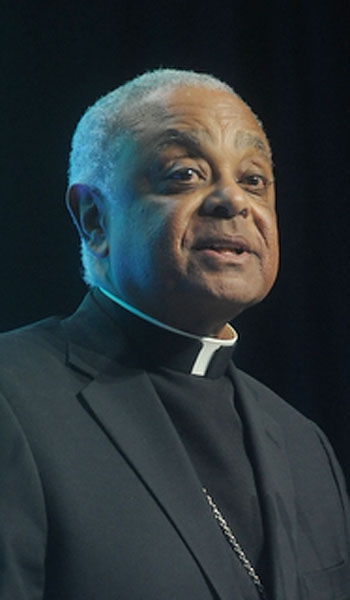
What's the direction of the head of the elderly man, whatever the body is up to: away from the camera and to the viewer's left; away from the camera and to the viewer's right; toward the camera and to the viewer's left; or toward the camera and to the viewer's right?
toward the camera and to the viewer's right

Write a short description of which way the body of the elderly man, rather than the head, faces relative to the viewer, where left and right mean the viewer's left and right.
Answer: facing the viewer and to the right of the viewer
